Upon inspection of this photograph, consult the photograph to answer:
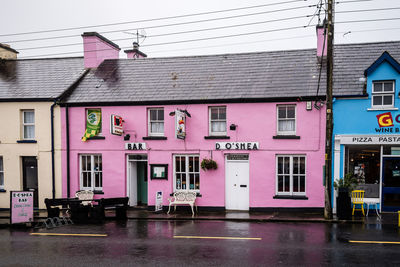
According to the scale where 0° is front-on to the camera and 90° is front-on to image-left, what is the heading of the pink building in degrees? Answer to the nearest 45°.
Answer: approximately 0°

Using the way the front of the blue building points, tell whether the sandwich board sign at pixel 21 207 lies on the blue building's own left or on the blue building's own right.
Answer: on the blue building's own right

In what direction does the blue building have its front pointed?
toward the camera

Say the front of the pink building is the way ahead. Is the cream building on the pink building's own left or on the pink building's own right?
on the pink building's own right

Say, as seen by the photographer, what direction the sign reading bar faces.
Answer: facing the viewer

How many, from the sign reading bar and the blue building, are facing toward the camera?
2

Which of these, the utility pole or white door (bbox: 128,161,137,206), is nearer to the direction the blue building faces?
the utility pole

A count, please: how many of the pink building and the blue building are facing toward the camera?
2
